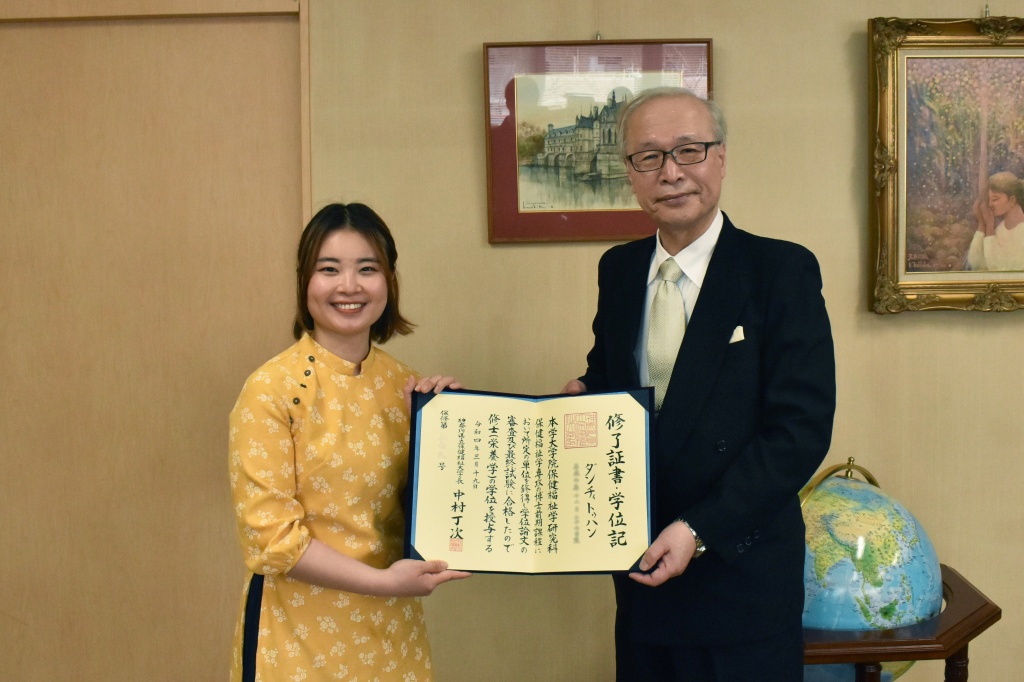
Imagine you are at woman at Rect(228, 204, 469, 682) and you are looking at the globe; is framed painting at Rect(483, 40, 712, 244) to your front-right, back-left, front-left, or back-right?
front-left

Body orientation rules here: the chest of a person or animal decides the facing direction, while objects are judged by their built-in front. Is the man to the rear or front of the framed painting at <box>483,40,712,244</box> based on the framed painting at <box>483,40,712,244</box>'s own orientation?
to the front

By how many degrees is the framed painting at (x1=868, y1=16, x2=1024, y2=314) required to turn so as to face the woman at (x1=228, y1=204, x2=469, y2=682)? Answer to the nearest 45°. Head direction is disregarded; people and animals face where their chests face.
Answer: approximately 45° to its right

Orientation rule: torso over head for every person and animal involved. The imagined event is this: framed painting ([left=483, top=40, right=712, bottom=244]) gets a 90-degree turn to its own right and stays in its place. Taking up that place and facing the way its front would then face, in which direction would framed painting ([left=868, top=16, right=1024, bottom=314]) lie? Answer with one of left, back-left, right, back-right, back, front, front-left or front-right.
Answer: back

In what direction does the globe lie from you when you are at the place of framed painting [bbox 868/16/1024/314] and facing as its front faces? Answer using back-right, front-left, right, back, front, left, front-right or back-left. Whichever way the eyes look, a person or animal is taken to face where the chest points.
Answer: front

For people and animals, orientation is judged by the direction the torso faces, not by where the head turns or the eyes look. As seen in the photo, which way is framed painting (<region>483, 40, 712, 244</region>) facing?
toward the camera

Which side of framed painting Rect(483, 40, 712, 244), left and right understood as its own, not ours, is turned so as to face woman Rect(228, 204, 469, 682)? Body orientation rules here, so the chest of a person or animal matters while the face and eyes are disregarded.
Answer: front

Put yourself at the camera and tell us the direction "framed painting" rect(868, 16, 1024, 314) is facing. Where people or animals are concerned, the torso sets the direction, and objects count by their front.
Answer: facing the viewer

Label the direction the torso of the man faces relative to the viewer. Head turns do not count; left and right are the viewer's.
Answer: facing the viewer and to the left of the viewer
